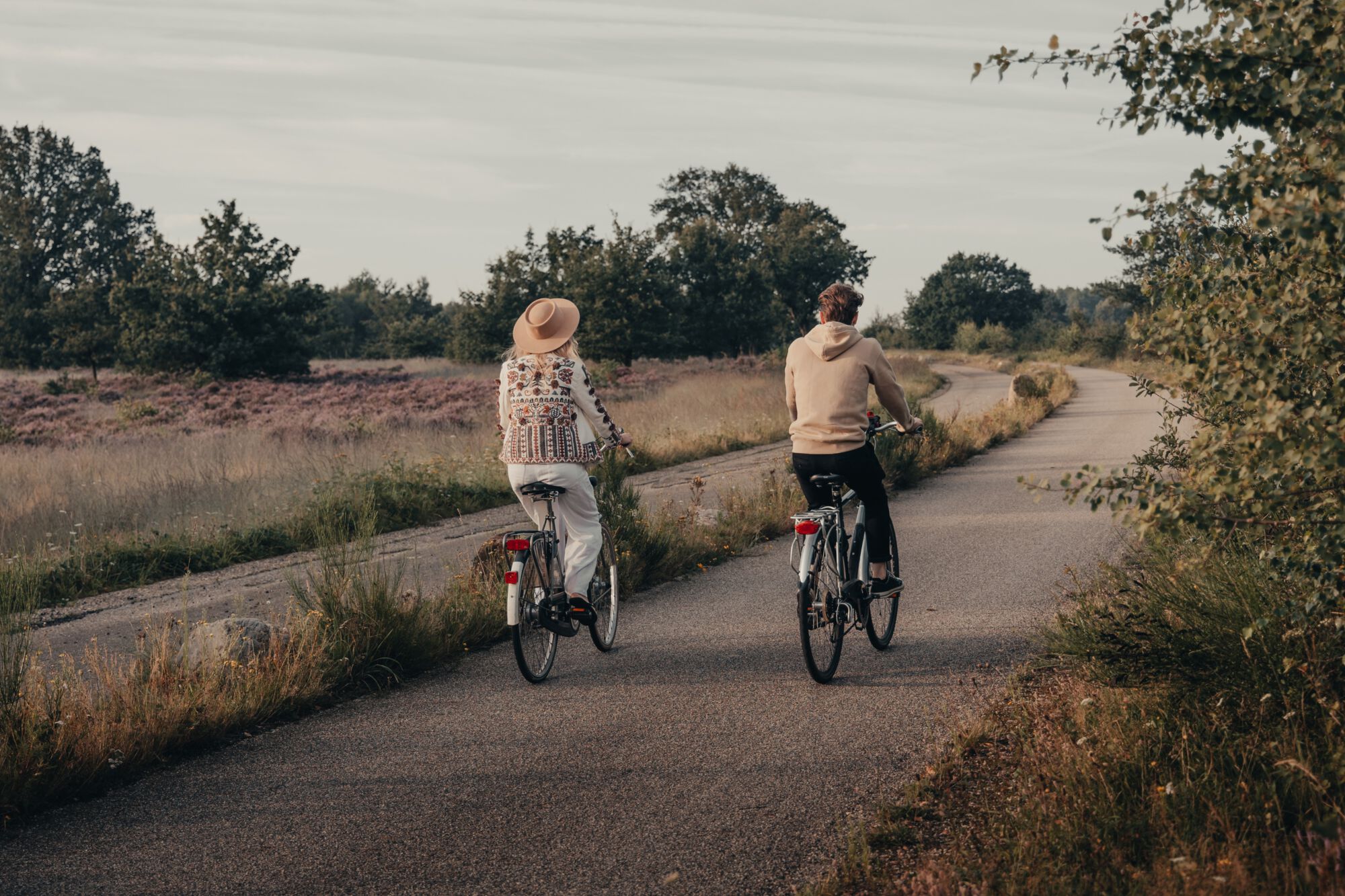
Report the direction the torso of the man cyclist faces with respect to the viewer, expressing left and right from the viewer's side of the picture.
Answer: facing away from the viewer and to the right of the viewer

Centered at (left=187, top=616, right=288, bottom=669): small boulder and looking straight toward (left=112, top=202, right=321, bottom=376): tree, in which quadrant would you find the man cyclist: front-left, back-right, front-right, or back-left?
back-right

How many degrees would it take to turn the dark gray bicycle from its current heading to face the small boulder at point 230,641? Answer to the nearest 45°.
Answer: approximately 135° to its left

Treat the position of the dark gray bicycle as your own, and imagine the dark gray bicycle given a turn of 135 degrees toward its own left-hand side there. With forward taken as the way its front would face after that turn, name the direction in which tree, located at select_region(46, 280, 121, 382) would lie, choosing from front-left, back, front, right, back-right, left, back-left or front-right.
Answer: front-right

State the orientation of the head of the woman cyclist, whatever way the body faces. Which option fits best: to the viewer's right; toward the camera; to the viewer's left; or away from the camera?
away from the camera

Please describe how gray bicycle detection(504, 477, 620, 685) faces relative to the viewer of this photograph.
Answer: facing away from the viewer and to the right of the viewer

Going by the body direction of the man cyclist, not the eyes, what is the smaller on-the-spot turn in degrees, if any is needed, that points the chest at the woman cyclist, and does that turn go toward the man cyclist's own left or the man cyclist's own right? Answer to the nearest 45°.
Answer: approximately 135° to the man cyclist's own left

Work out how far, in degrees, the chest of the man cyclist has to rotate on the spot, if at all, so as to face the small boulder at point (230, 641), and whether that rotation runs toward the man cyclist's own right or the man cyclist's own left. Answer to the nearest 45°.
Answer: approximately 135° to the man cyclist's own left

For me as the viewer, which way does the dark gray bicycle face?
facing away from the viewer and to the right of the viewer

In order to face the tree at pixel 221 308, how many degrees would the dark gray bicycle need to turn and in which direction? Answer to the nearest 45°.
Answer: approximately 90° to its left

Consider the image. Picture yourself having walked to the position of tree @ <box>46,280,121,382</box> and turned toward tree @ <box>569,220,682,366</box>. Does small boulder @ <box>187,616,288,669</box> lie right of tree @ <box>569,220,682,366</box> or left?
right

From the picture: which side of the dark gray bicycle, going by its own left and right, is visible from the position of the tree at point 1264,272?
right

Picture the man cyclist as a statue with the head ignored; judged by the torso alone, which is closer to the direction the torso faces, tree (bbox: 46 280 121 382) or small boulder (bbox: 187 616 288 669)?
the tree

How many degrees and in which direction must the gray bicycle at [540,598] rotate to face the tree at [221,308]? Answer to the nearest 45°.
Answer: approximately 45° to its left

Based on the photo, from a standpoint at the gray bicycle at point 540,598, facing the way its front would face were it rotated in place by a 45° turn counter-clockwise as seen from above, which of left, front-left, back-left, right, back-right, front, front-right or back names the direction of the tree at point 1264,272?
back-right
